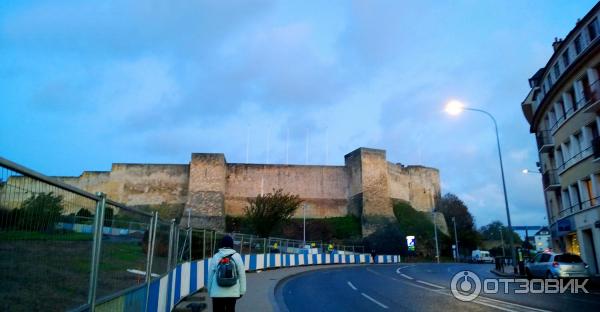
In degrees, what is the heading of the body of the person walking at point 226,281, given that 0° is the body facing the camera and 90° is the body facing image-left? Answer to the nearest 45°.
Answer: approximately 180°

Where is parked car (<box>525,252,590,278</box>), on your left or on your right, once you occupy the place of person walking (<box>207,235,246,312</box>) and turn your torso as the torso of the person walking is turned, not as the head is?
on your right

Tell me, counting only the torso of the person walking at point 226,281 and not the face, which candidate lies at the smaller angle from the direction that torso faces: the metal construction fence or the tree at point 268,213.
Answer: the tree

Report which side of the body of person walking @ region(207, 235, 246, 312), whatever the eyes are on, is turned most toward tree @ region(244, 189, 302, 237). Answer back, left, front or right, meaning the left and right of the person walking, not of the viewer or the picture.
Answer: front
